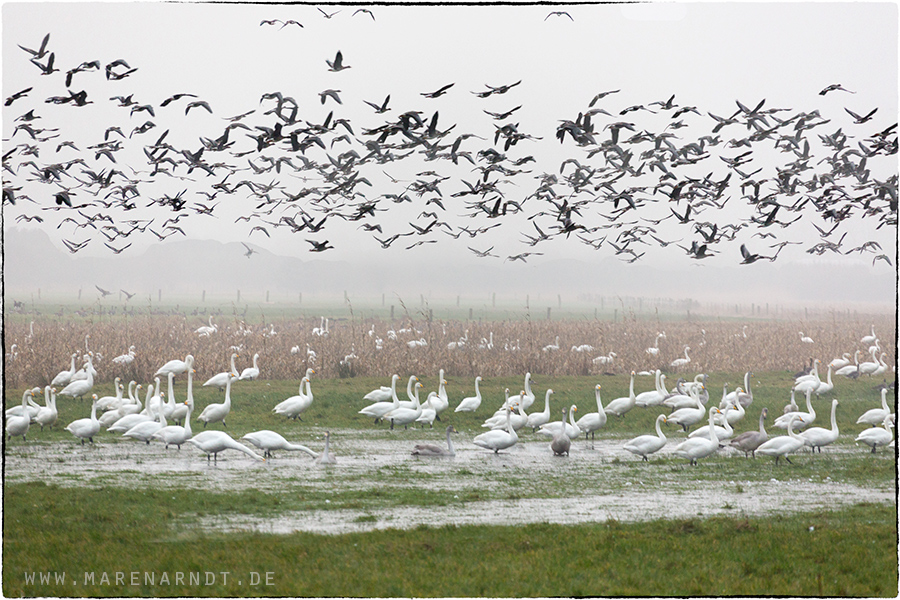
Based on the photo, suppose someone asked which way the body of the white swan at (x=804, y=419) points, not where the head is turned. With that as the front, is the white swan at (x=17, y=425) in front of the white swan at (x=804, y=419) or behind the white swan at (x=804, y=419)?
behind

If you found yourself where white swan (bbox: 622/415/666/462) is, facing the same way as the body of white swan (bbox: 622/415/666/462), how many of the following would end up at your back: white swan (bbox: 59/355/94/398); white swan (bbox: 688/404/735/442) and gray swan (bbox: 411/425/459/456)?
2

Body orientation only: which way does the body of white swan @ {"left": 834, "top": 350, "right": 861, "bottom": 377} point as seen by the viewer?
to the viewer's right

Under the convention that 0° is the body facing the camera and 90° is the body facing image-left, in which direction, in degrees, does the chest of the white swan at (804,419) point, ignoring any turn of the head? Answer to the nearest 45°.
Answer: approximately 270°

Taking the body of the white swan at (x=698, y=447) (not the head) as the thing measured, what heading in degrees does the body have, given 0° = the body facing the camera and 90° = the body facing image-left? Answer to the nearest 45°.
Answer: approximately 270°

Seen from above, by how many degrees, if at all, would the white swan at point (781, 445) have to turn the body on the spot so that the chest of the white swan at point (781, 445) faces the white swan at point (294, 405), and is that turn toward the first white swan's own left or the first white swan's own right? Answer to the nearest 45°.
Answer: approximately 180°

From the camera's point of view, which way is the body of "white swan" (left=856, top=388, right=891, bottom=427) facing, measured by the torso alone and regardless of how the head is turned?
to the viewer's right

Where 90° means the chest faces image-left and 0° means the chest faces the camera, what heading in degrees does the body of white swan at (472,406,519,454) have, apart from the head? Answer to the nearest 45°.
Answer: approximately 270°
